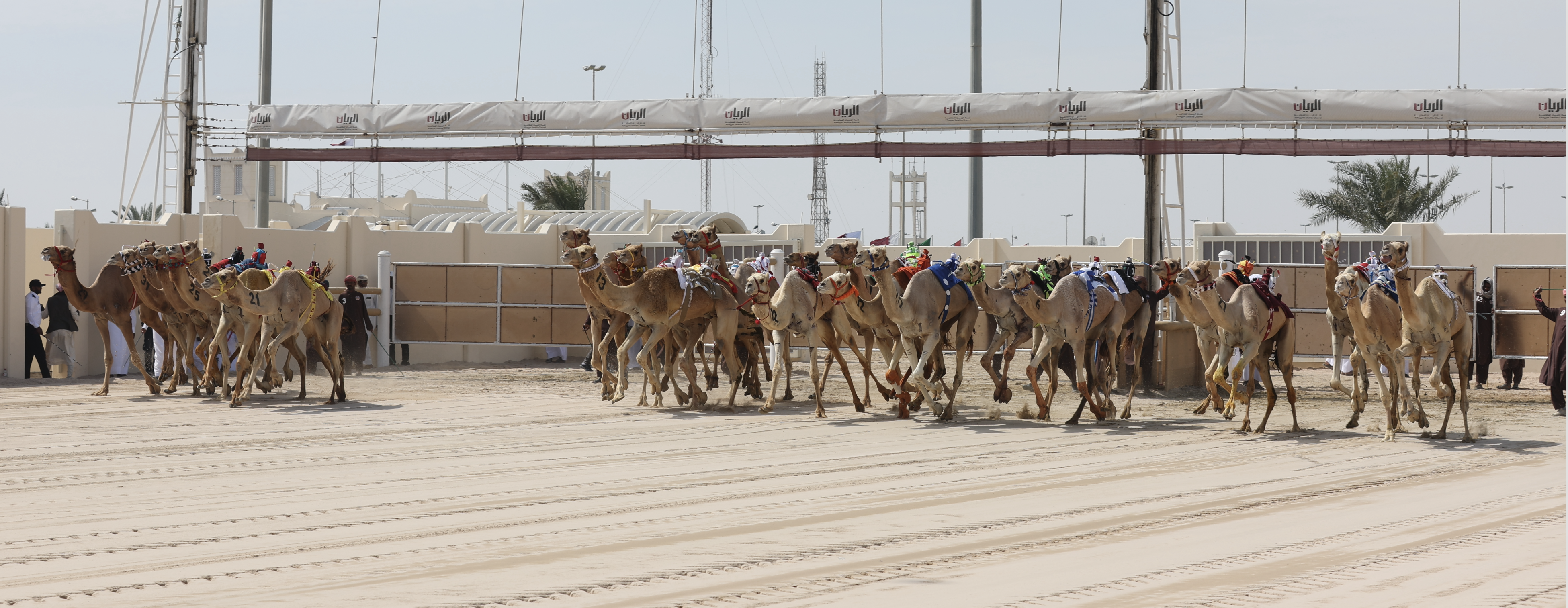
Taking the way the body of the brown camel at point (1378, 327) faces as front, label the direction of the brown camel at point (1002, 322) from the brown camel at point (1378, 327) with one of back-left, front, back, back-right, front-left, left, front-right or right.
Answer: front-right

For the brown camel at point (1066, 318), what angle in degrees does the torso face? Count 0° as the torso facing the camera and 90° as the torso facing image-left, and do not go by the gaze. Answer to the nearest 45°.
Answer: approximately 45°

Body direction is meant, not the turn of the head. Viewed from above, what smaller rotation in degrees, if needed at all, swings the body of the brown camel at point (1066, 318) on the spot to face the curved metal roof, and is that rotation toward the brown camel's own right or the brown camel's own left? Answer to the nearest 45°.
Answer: approximately 90° to the brown camel's own right

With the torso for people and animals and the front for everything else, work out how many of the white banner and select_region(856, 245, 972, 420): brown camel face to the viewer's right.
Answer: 0

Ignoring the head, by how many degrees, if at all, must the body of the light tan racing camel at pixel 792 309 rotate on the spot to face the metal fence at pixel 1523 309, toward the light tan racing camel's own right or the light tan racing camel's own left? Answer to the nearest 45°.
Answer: approximately 135° to the light tan racing camel's own left

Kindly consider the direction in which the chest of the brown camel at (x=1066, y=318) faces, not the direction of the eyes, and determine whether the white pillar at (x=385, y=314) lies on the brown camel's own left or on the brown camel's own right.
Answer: on the brown camel's own right

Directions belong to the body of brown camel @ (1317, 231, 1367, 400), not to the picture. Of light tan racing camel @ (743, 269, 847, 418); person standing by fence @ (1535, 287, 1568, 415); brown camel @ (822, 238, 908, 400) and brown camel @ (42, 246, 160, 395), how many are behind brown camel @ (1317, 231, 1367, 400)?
1
